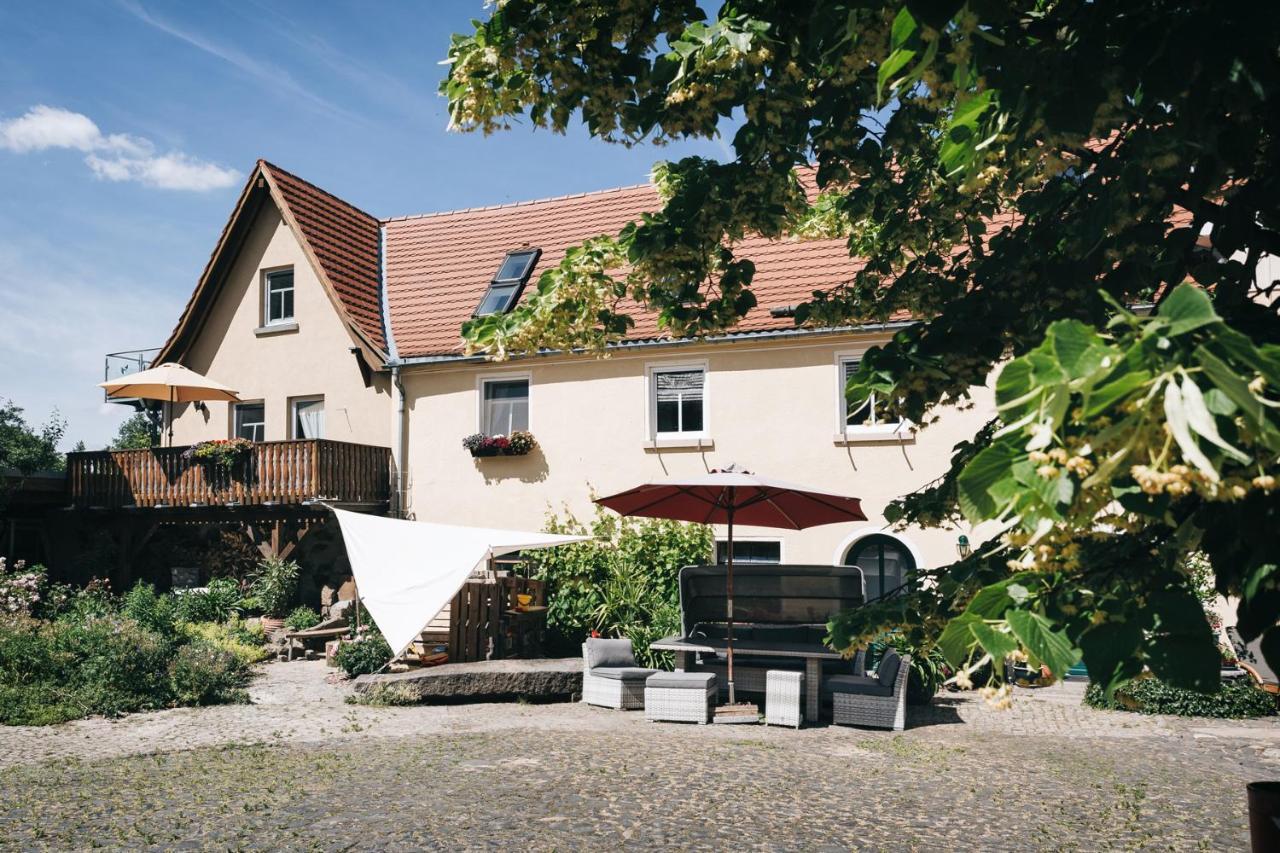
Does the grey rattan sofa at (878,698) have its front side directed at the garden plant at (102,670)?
yes

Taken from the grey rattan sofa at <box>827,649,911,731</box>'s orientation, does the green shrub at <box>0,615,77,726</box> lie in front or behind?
in front

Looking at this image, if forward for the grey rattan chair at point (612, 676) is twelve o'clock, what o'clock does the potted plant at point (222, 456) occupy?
The potted plant is roughly at 6 o'clock from the grey rattan chair.

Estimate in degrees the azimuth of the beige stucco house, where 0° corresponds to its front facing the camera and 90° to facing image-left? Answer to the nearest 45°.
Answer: approximately 0°

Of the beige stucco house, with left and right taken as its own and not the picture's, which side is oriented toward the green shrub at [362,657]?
front

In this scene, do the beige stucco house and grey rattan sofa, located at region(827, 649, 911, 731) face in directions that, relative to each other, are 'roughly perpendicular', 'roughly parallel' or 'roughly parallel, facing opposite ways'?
roughly perpendicular

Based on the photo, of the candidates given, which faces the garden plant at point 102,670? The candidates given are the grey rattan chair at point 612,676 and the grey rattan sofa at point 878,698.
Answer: the grey rattan sofa at point 878,698

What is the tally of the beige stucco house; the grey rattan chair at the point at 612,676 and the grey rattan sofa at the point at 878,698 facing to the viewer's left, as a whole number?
1

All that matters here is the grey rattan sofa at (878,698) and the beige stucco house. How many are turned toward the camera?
1

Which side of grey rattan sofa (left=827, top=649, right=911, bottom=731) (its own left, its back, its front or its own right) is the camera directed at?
left

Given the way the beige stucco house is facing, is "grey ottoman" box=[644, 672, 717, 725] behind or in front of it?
in front
